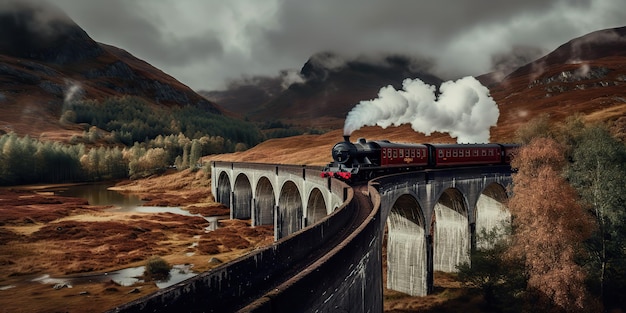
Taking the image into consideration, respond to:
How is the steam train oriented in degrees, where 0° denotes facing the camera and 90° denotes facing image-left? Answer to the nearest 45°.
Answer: approximately 45°

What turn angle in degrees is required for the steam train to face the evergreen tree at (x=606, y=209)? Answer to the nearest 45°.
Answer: approximately 135° to its left
